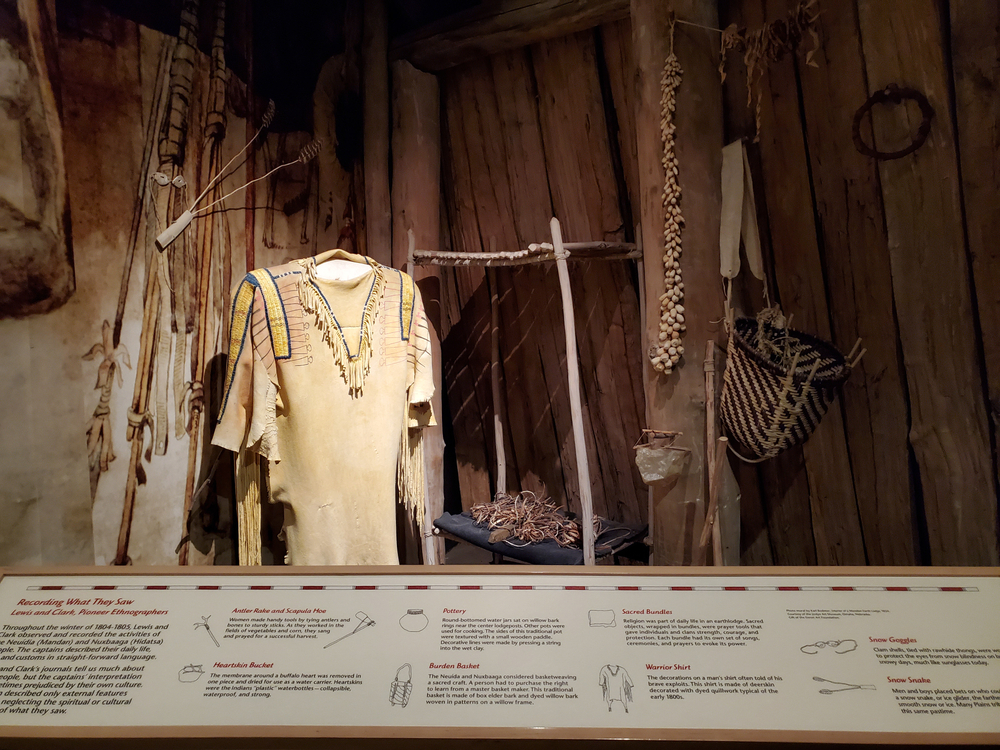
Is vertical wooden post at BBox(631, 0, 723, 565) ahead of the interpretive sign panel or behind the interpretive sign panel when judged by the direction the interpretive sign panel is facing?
behind

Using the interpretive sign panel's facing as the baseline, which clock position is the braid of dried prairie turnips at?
The braid of dried prairie turnips is roughly at 7 o'clock from the interpretive sign panel.

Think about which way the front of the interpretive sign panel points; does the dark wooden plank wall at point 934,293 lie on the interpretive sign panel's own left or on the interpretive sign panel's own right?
on the interpretive sign panel's own left

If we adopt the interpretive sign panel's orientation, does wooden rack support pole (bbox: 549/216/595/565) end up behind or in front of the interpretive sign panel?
behind

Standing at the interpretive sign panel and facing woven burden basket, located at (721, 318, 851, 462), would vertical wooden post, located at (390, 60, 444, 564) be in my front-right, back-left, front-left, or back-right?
front-left

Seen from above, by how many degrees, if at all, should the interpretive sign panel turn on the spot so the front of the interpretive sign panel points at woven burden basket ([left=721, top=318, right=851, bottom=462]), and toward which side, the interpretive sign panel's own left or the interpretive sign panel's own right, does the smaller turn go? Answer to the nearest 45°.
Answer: approximately 135° to the interpretive sign panel's own left

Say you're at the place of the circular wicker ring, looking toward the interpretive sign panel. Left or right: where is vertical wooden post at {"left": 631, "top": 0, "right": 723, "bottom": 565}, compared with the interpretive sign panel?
right

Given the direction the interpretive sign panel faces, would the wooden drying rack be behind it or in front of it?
behind

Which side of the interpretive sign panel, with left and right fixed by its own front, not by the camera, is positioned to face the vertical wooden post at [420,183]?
back

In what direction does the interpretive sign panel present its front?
toward the camera
